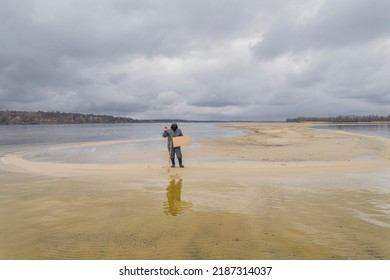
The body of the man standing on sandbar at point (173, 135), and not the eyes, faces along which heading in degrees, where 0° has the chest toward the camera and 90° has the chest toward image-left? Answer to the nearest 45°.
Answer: approximately 0°
